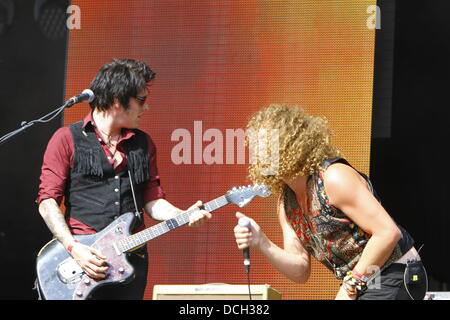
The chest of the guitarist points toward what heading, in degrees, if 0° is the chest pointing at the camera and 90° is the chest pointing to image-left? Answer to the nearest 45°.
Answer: approximately 315°

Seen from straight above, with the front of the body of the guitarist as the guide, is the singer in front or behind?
in front

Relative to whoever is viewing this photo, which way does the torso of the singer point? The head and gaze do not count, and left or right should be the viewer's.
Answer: facing the viewer and to the left of the viewer

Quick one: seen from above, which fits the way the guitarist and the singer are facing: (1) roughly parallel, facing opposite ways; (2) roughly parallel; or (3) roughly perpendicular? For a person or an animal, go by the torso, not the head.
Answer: roughly perpendicular

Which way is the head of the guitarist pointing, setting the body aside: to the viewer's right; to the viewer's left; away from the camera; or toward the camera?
to the viewer's right
